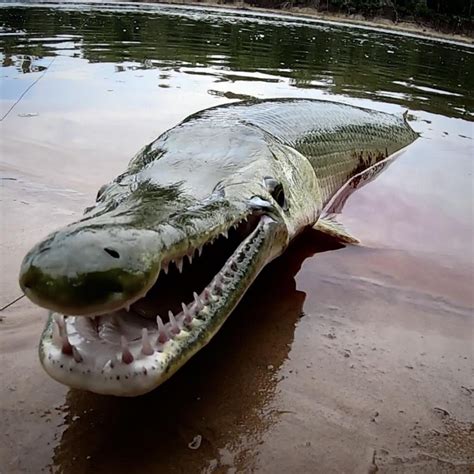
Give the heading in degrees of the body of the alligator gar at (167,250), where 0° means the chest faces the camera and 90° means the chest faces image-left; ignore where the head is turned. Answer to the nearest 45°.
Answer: approximately 45°

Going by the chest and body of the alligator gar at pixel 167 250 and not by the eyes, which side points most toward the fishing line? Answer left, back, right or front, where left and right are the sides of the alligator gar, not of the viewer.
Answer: right
